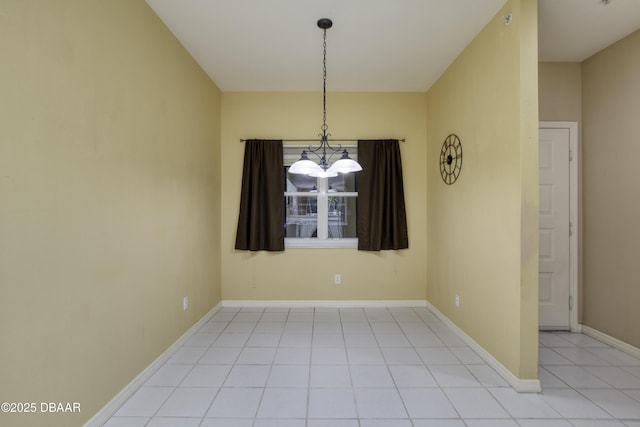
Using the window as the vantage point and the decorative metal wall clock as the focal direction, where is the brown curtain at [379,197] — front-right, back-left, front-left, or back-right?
front-left

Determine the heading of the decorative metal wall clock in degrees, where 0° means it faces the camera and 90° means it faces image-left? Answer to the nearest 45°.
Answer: approximately 45°

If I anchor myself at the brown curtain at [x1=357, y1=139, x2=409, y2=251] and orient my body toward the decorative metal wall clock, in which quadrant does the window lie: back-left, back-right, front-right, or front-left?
back-right

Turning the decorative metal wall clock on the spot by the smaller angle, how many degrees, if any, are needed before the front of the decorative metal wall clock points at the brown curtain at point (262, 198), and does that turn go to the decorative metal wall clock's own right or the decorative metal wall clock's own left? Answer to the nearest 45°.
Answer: approximately 45° to the decorative metal wall clock's own right

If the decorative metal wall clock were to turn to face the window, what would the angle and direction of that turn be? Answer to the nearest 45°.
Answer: approximately 45° to its right

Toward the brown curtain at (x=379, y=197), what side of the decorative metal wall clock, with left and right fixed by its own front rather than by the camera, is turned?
right
